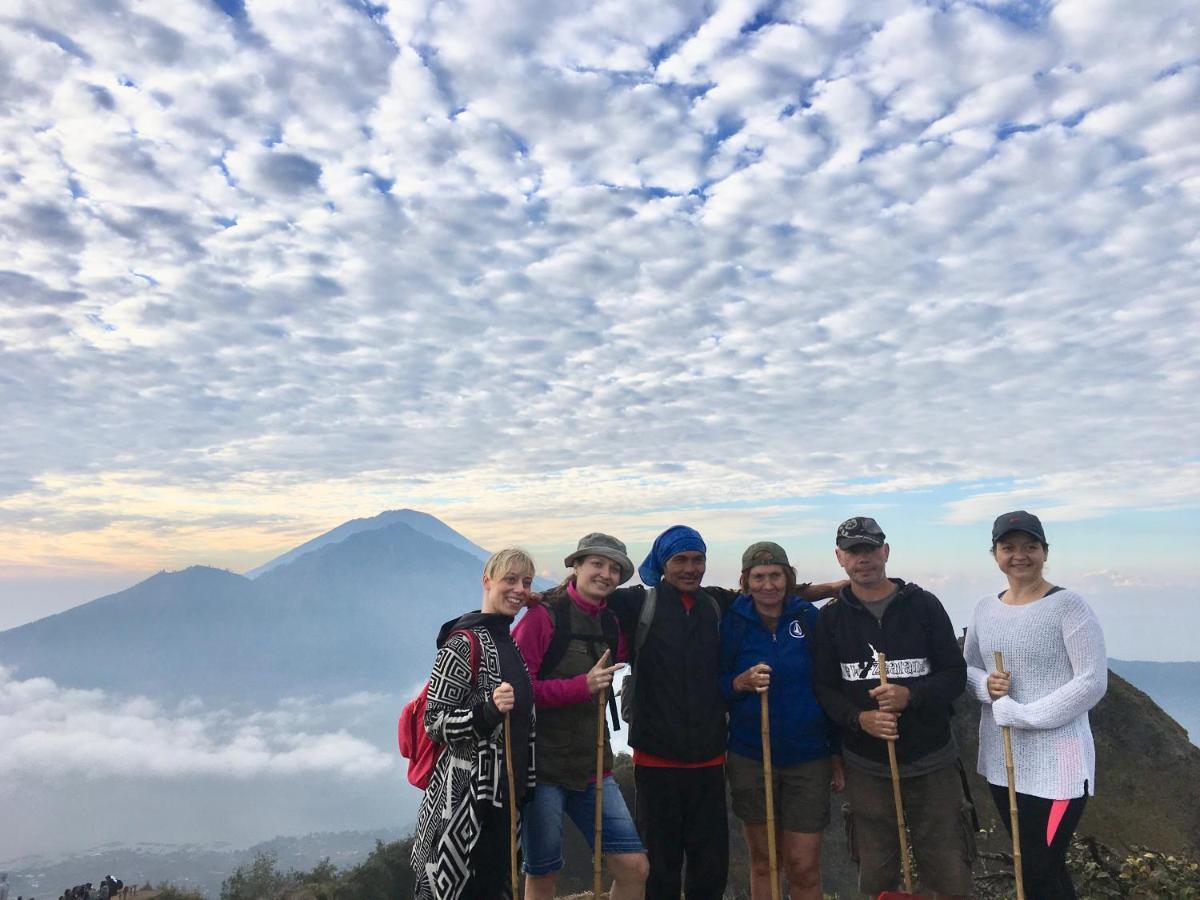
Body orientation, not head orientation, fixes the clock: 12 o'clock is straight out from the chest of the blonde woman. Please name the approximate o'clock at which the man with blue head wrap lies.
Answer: The man with blue head wrap is roughly at 10 o'clock from the blonde woman.

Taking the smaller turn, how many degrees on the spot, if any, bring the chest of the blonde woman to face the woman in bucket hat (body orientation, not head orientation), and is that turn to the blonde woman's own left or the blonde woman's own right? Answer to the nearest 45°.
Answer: approximately 90° to the blonde woman's own left

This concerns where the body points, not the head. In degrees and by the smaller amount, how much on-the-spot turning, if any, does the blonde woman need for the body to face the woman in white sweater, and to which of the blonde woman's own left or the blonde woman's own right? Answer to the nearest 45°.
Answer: approximately 45° to the blonde woman's own left

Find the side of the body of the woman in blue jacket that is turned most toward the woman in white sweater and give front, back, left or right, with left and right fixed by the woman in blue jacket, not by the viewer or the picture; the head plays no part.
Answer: left

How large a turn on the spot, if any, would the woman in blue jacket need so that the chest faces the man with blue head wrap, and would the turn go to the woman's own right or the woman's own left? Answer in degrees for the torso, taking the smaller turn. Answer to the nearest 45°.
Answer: approximately 90° to the woman's own right

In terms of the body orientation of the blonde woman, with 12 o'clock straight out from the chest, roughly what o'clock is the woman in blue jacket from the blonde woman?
The woman in blue jacket is roughly at 10 o'clock from the blonde woman.

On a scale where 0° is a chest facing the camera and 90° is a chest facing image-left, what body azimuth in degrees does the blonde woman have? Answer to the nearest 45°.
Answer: approximately 315°

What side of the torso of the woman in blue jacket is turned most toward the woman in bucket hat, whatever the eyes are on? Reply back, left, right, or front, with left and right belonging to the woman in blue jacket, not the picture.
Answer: right

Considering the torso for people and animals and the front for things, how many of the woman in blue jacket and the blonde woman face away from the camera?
0

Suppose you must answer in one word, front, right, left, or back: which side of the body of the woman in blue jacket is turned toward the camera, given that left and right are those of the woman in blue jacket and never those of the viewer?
front
